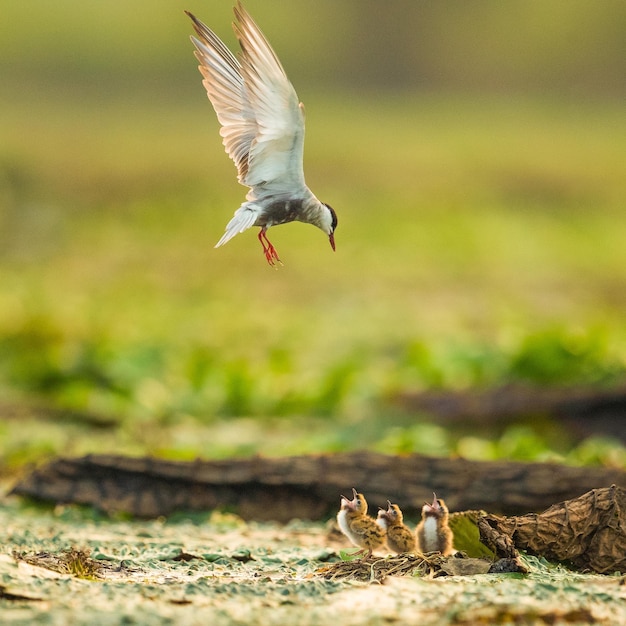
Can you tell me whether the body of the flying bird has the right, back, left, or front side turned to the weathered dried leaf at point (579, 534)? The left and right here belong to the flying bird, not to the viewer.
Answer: front

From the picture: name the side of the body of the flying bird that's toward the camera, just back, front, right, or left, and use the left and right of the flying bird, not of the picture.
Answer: right

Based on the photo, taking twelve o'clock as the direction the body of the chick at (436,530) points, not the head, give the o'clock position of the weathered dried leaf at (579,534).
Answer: The weathered dried leaf is roughly at 8 o'clock from the chick.
